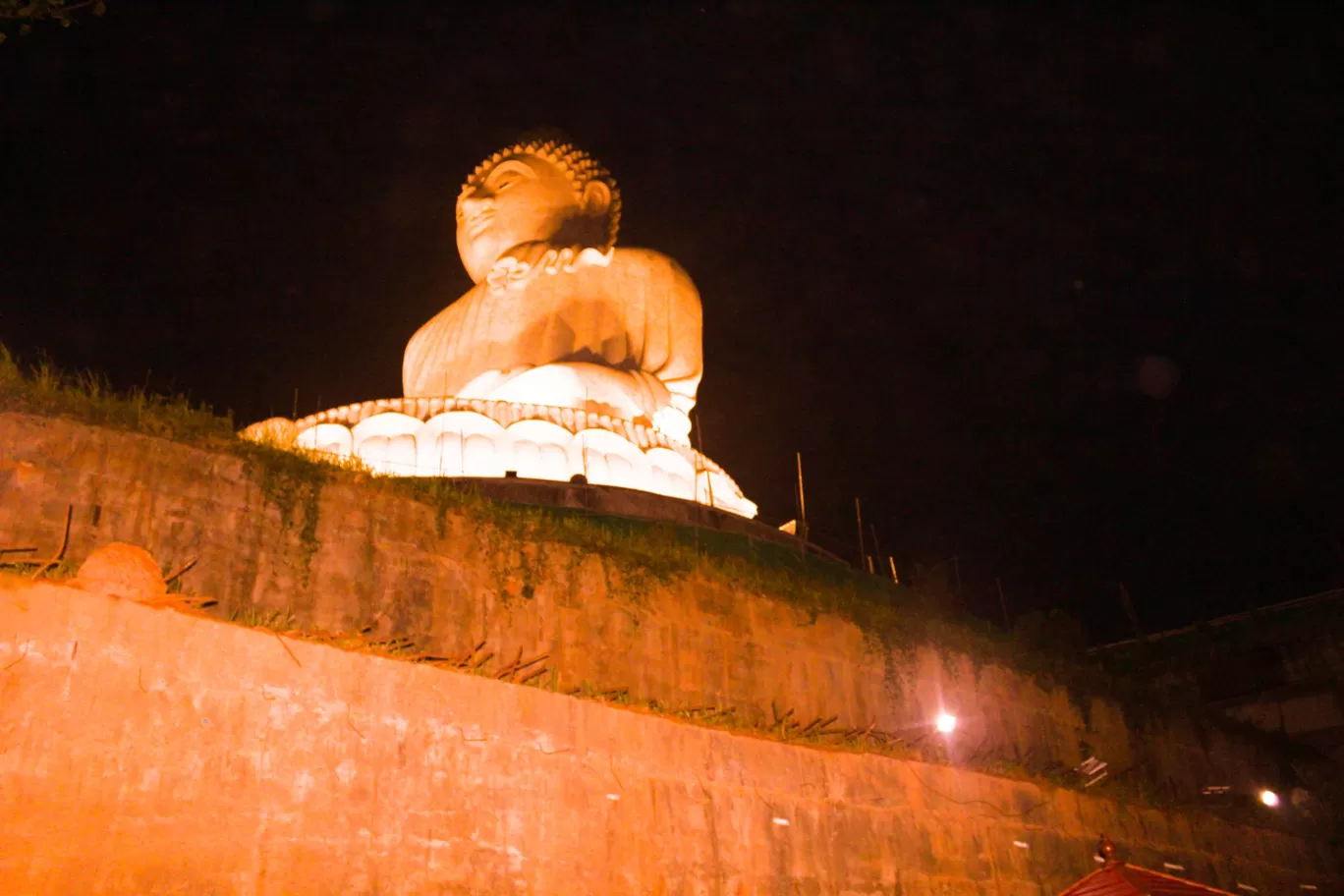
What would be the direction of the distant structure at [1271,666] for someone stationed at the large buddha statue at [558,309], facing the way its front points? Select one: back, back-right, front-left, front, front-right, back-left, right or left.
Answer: back-left

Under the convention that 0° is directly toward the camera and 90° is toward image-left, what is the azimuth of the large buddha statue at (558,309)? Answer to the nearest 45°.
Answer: approximately 45°
